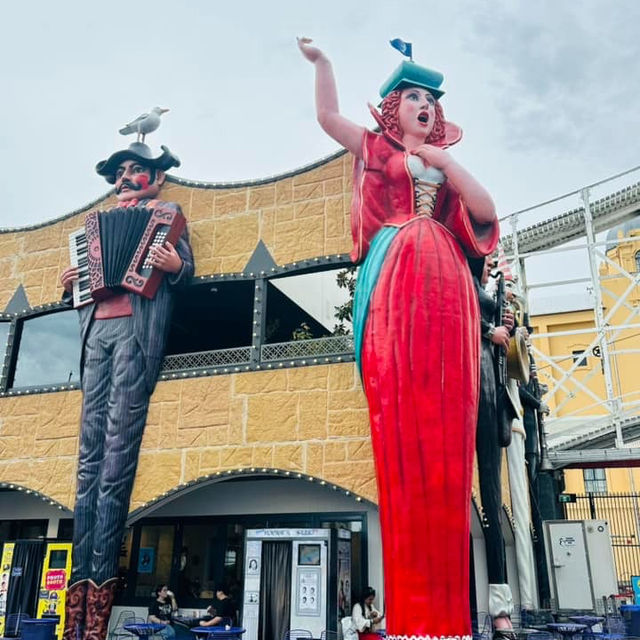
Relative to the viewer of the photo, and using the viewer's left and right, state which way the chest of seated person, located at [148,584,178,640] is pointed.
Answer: facing the viewer and to the right of the viewer

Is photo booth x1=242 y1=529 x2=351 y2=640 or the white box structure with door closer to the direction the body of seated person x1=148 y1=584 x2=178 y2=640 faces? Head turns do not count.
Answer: the photo booth

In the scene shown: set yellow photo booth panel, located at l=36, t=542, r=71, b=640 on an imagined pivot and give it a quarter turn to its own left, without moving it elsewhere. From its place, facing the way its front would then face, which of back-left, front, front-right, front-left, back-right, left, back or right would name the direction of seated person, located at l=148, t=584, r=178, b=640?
front

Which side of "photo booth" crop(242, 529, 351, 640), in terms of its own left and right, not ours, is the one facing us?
front

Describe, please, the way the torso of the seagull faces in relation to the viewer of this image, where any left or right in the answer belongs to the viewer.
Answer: facing to the right of the viewer

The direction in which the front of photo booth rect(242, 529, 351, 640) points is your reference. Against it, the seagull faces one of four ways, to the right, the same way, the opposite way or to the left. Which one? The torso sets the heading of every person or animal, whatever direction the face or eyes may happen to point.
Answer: to the left

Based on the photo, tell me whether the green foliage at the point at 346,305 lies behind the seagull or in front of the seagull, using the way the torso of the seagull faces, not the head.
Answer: in front

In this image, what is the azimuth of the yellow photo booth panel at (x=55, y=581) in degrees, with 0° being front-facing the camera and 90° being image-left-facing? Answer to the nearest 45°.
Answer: approximately 0°
